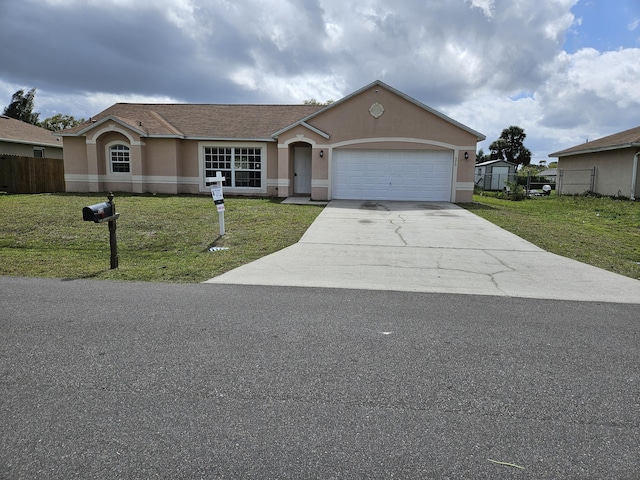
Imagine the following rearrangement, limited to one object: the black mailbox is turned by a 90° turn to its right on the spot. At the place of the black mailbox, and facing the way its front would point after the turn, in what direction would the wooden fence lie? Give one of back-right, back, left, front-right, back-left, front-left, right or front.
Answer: front-right

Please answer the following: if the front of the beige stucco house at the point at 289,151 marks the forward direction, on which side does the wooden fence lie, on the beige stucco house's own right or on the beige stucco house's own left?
on the beige stucco house's own right

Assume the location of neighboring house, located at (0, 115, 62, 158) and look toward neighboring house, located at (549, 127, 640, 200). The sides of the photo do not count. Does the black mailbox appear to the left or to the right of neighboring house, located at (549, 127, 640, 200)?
right

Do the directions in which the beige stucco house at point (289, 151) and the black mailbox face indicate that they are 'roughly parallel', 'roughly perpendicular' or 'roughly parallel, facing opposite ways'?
roughly parallel

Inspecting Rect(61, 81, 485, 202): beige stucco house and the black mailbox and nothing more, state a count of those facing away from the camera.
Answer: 0

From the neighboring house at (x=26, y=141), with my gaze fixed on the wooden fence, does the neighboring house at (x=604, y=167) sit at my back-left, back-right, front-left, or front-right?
front-left

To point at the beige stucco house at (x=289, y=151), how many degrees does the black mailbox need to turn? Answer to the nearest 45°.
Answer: approximately 180°

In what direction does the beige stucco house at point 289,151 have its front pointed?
toward the camera

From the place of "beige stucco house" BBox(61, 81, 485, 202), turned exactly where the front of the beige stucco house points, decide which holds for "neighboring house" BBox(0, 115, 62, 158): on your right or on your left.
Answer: on your right

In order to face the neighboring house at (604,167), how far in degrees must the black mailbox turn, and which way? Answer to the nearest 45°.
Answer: approximately 135° to its left

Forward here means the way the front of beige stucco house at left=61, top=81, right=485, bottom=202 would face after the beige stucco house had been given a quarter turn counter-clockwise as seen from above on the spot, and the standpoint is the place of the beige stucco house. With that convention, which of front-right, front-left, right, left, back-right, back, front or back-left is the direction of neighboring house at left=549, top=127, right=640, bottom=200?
front

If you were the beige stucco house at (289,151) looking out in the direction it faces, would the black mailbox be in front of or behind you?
in front
